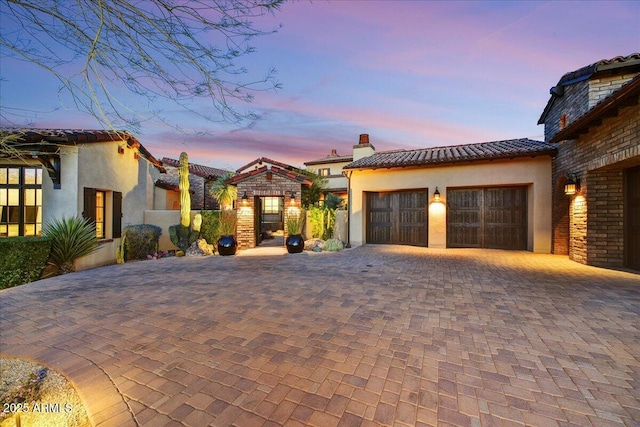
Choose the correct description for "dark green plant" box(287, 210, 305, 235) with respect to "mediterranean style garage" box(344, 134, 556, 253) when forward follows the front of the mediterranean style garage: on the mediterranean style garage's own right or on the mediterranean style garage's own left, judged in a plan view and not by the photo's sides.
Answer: on the mediterranean style garage's own right

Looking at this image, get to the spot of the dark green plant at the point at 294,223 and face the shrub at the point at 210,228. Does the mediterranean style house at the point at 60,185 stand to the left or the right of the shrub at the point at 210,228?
left

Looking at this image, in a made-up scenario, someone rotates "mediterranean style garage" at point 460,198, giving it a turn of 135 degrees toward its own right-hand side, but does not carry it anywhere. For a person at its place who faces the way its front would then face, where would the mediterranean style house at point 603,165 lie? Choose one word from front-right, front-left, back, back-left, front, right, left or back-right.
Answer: back

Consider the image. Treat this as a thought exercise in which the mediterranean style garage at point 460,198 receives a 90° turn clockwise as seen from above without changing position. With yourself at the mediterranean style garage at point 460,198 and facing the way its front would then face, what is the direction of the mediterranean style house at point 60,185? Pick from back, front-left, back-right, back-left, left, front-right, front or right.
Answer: front-left

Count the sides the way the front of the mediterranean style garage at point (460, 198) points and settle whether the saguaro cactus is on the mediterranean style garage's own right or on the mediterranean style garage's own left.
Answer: on the mediterranean style garage's own right

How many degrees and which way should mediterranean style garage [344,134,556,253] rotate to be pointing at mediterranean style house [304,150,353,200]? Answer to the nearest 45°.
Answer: approximately 135° to its right

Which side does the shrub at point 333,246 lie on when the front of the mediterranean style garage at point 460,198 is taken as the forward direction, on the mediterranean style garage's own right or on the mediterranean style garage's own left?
on the mediterranean style garage's own right

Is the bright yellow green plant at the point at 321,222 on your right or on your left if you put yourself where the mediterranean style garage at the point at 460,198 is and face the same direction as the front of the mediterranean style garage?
on your right

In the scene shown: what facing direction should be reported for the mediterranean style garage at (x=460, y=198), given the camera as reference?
facing the viewer

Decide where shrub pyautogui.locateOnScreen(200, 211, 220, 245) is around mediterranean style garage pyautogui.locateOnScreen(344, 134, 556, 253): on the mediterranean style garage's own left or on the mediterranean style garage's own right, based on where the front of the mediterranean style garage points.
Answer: on the mediterranean style garage's own right

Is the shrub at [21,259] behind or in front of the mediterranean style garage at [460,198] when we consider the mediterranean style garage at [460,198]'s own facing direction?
in front

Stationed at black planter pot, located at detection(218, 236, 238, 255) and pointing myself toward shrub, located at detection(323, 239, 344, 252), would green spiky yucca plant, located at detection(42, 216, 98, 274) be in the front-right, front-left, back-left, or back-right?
back-right

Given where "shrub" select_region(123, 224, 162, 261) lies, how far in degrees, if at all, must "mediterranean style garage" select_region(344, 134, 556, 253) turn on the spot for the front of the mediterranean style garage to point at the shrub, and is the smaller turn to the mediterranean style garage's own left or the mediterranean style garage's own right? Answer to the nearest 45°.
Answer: approximately 45° to the mediterranean style garage's own right
